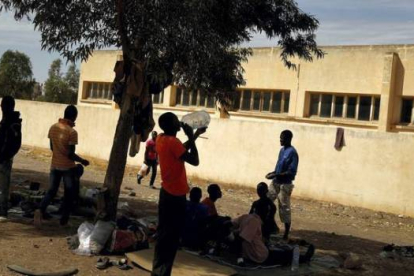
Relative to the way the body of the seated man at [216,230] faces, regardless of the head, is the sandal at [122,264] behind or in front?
behind

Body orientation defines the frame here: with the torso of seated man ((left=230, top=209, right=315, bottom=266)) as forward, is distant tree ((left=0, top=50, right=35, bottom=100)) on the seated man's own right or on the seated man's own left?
on the seated man's own left

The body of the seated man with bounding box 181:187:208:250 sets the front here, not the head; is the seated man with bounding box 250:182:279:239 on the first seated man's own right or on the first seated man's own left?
on the first seated man's own right

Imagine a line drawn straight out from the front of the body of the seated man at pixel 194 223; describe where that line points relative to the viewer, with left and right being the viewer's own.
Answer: facing away from the viewer

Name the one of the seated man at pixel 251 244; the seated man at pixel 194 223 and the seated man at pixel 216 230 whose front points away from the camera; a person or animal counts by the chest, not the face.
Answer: the seated man at pixel 194 223

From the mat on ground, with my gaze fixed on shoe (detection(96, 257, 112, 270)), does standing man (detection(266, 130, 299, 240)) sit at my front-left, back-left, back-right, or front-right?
back-right

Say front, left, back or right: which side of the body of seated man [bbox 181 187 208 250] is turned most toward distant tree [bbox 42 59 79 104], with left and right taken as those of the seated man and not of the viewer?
front

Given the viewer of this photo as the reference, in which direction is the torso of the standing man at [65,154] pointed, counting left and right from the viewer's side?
facing away from the viewer and to the right of the viewer
